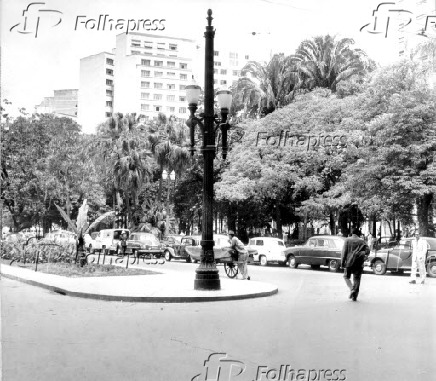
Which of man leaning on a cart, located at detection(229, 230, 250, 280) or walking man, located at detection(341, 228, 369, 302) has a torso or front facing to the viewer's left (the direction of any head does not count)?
man leaning on a cart, located at detection(229, 230, 250, 280)

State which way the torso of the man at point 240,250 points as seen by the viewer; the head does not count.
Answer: to the viewer's left

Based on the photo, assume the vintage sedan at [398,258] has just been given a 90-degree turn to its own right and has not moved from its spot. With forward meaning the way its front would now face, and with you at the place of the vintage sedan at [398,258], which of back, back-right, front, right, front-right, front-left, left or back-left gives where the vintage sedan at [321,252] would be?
front-left

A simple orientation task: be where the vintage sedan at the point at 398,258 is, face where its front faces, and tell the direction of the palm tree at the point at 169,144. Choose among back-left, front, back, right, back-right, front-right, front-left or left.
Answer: front-right

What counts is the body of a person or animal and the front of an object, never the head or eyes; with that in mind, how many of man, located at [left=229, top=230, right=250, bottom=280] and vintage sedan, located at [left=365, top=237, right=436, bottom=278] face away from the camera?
0

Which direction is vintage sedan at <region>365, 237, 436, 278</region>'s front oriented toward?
to the viewer's left

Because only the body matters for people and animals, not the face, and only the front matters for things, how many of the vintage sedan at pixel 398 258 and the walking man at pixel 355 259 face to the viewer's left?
1

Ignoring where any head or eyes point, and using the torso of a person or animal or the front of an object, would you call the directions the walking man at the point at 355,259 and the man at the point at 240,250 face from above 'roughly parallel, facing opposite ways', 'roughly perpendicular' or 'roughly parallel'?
roughly perpendicular
